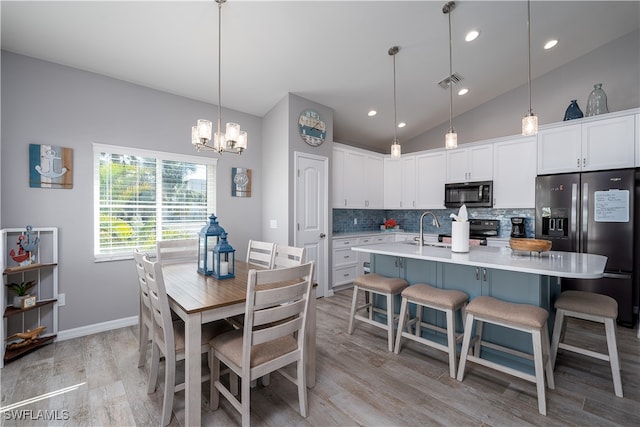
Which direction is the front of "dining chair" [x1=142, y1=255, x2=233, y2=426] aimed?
to the viewer's right

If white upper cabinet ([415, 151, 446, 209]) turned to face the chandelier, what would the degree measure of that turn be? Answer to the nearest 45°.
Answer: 0° — it already faces it

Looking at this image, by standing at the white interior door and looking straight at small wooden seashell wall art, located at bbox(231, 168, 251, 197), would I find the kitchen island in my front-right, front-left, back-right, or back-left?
back-left

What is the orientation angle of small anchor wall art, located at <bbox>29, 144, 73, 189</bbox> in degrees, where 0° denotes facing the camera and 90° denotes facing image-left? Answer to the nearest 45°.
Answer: approximately 0°

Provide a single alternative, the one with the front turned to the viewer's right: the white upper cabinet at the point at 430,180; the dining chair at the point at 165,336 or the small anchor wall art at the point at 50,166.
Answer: the dining chair

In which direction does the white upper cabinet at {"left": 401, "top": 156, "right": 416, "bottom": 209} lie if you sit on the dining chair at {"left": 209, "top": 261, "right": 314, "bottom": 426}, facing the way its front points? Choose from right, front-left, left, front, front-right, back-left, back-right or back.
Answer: right

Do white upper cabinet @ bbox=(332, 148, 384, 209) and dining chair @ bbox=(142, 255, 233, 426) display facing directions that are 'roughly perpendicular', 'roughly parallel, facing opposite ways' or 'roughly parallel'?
roughly perpendicular

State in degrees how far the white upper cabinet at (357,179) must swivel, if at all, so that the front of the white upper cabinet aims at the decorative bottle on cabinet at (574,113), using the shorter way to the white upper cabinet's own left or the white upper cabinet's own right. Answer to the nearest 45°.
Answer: approximately 45° to the white upper cabinet's own left

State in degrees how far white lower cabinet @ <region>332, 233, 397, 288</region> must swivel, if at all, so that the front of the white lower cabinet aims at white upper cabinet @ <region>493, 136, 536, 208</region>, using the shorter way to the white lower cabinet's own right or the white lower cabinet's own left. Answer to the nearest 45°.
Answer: approximately 45° to the white lower cabinet's own left
